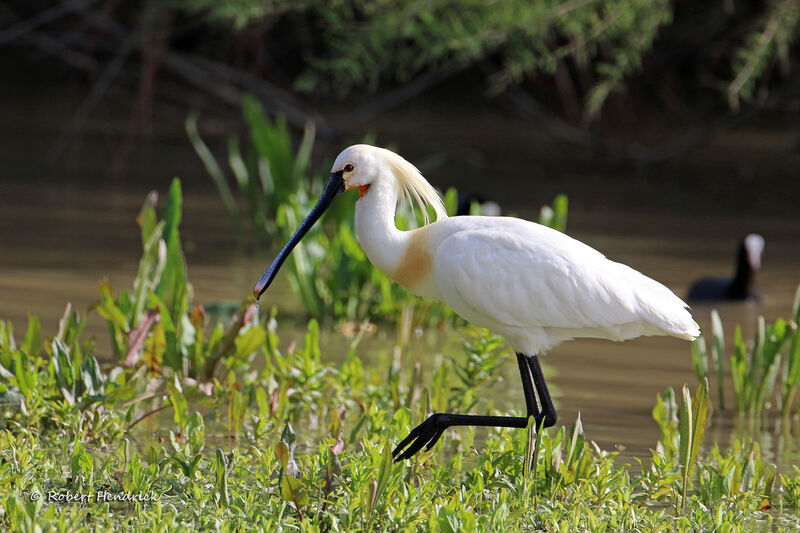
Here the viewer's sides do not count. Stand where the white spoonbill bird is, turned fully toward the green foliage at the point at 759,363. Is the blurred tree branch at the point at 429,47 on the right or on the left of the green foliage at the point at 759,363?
left

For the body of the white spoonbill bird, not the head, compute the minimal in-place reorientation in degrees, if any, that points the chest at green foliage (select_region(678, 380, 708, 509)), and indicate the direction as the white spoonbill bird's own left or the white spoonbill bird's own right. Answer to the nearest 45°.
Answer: approximately 135° to the white spoonbill bird's own left

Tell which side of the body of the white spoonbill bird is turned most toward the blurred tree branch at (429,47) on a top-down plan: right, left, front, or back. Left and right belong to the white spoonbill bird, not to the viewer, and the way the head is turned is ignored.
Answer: right

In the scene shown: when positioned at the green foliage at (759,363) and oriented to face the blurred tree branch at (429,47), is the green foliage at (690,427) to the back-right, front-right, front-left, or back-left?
back-left

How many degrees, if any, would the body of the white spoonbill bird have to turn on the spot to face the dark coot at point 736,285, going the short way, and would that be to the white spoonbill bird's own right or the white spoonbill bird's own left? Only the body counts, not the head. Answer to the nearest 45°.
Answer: approximately 90° to the white spoonbill bird's own right

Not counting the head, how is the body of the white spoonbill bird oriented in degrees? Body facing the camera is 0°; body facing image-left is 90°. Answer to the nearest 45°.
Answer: approximately 90°

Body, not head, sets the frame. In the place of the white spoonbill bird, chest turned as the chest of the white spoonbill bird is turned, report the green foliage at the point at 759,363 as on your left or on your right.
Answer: on your right
